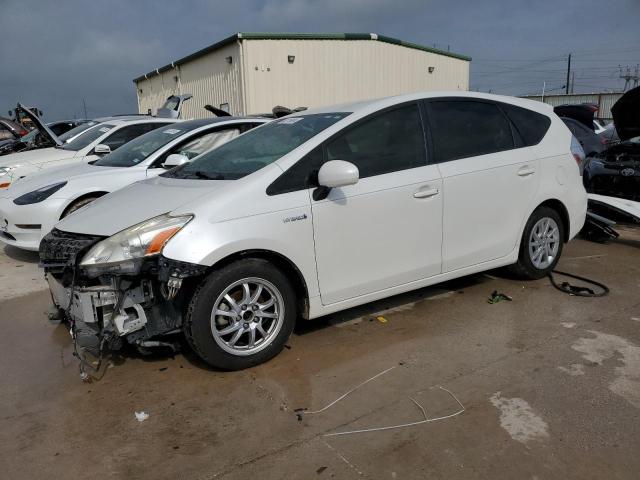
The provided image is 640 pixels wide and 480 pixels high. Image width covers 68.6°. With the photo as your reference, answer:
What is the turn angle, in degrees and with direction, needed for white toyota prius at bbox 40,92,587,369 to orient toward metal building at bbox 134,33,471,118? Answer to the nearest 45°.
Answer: approximately 135° to its right

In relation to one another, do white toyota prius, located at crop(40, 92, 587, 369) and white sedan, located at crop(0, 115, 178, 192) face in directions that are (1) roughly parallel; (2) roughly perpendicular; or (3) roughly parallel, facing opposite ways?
roughly parallel

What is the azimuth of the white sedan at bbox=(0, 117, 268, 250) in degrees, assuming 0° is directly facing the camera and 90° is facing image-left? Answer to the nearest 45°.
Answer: approximately 45°

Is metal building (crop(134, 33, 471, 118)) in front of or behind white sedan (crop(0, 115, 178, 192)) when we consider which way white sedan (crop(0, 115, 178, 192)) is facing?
behind

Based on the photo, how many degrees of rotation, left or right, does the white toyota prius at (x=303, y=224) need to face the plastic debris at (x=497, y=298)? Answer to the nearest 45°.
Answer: approximately 180°

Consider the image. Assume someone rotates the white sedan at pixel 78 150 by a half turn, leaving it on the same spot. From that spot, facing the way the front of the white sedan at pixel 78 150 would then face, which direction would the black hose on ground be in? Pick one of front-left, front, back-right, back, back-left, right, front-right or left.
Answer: right

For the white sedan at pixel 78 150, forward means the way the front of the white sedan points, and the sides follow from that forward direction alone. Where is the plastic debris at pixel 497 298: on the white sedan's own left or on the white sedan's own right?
on the white sedan's own left

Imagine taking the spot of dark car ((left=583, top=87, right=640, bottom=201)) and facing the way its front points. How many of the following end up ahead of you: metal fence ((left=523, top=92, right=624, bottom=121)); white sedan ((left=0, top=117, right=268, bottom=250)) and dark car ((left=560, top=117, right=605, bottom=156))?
1

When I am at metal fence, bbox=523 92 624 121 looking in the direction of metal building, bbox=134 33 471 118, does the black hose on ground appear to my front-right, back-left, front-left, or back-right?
front-left

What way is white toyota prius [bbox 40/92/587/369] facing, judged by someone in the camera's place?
facing the viewer and to the left of the viewer

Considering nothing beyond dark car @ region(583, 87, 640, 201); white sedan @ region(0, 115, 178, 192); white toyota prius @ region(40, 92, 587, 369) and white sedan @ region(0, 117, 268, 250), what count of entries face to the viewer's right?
0

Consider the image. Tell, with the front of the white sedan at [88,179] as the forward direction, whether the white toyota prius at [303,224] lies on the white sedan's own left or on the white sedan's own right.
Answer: on the white sedan's own left

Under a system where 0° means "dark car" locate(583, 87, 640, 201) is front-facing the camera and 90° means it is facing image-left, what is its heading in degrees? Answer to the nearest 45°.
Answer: approximately 45°

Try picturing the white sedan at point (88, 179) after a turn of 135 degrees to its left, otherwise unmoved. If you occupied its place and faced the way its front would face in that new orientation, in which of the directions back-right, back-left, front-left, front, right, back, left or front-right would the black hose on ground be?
front-right

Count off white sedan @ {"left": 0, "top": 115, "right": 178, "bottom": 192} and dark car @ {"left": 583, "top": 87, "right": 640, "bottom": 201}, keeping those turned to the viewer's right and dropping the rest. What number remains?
0

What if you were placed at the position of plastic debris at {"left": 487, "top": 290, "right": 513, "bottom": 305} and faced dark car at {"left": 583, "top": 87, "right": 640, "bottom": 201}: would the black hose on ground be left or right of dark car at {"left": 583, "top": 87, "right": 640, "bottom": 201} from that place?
right
